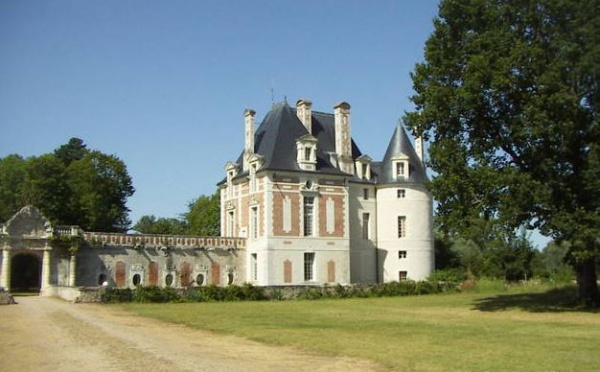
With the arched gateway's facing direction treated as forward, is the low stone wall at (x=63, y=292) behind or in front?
in front

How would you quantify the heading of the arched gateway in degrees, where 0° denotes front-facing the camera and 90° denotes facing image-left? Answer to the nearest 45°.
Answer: approximately 0°

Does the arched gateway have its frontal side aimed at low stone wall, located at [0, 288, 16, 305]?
yes

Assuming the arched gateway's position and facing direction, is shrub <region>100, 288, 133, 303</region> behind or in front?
in front

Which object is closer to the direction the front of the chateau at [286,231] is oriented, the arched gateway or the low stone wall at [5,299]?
the low stone wall

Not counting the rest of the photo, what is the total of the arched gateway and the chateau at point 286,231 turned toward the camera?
2

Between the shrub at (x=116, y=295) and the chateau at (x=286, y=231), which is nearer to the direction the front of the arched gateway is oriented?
the shrub

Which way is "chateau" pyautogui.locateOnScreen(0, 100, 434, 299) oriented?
toward the camera

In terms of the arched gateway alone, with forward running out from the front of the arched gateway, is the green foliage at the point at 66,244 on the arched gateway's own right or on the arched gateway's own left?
on the arched gateway's own left

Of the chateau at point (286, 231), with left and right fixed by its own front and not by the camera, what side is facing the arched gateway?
right
